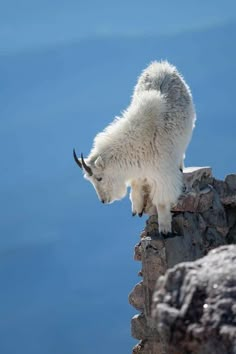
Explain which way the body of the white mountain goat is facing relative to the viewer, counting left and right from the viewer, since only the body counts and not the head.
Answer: facing the viewer and to the left of the viewer
